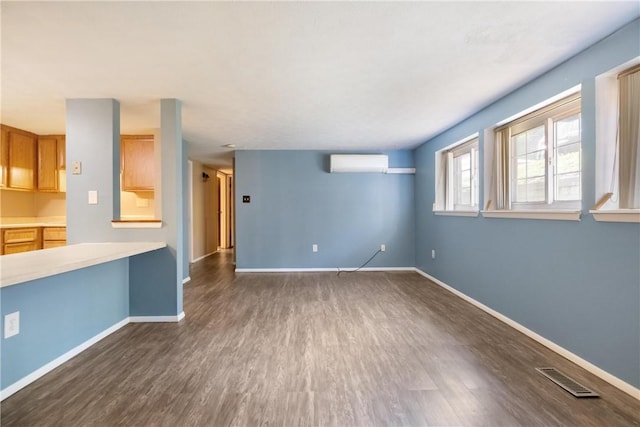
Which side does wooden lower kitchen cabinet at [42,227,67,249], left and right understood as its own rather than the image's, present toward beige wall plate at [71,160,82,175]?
front

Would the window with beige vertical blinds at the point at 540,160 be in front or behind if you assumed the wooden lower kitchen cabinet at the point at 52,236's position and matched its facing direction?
in front

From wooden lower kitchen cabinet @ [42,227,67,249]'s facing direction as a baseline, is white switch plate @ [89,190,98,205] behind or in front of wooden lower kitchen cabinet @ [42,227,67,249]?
in front

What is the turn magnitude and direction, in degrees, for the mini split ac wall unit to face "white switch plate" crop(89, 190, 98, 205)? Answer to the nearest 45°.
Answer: approximately 45° to its right

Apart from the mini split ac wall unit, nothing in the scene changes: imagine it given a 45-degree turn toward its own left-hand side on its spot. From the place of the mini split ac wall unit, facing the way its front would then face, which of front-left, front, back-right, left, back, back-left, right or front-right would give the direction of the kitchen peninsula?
right

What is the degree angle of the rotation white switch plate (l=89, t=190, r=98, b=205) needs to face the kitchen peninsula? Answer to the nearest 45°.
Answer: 0° — it already faces it

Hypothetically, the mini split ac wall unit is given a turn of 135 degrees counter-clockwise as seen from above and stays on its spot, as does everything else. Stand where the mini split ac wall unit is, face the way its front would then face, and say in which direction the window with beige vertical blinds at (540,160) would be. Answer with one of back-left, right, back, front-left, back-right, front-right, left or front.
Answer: right

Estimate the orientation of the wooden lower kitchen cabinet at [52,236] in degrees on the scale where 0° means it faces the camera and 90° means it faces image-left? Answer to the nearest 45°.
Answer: approximately 0°

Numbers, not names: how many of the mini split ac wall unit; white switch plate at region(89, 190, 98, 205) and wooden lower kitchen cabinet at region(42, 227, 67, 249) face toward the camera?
3

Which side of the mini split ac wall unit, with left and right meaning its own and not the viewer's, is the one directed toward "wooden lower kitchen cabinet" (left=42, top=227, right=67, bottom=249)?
right

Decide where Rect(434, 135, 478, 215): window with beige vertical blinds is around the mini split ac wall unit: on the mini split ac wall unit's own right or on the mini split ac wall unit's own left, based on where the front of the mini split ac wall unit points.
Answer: on the mini split ac wall unit's own left

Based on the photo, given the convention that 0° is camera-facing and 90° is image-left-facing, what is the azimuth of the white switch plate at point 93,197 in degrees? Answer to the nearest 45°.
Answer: approximately 0°
